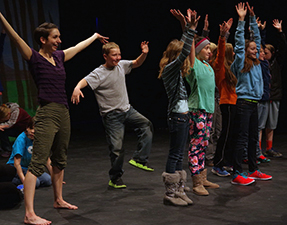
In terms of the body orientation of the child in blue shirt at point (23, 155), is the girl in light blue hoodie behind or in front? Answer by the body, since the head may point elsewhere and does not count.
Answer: in front

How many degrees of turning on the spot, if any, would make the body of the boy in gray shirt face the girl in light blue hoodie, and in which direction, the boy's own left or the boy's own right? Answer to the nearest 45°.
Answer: approximately 45° to the boy's own left

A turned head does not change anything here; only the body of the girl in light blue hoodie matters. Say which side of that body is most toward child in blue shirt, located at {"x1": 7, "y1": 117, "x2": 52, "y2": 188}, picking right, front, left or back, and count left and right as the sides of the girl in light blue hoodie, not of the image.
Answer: right

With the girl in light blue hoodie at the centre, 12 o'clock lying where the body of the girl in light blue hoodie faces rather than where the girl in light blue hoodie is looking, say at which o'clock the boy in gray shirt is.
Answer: The boy in gray shirt is roughly at 4 o'clock from the girl in light blue hoodie.

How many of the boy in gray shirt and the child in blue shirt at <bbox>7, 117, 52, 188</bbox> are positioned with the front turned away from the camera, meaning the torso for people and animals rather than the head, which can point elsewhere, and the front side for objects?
0

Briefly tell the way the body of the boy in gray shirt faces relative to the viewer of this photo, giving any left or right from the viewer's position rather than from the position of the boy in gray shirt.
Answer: facing the viewer and to the right of the viewer
